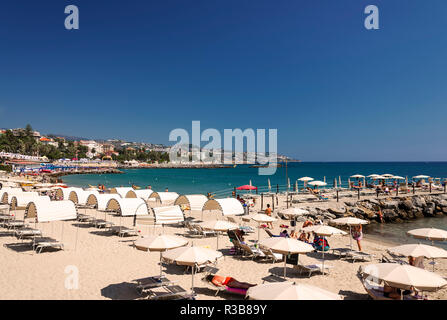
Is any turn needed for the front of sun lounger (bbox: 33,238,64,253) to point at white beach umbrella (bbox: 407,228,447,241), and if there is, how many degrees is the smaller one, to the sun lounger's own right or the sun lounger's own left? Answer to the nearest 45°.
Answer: approximately 45° to the sun lounger's own right

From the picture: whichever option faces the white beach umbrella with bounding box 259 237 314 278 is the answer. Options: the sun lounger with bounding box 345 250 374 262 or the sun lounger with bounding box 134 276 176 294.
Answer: the sun lounger with bounding box 134 276 176 294

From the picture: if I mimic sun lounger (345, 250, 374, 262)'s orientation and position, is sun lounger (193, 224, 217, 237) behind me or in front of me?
behind

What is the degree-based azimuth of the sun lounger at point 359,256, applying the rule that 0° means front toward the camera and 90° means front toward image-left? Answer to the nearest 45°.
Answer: approximately 270°

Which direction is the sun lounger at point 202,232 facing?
to the viewer's right

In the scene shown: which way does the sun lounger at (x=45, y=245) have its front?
to the viewer's right

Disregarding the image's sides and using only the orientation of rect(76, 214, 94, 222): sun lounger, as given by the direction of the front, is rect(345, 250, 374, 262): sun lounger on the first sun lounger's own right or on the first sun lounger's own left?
on the first sun lounger's own right

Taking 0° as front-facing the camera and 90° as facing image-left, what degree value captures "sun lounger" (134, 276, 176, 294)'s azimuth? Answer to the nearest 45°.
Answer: approximately 270°

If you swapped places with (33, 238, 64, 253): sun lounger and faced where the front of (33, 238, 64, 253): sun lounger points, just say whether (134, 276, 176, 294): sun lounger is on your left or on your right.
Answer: on your right

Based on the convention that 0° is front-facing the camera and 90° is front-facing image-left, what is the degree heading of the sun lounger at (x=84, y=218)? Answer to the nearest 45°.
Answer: approximately 270°

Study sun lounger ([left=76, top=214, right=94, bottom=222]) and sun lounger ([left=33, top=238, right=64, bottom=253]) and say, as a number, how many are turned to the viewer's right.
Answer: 2
